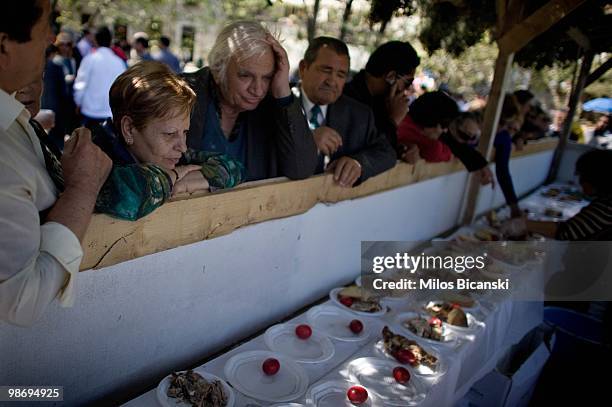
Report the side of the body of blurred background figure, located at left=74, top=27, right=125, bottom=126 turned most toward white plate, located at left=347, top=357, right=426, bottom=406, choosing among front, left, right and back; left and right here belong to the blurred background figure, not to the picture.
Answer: back

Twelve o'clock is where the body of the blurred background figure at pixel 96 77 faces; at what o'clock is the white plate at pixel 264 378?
The white plate is roughly at 6 o'clock from the blurred background figure.

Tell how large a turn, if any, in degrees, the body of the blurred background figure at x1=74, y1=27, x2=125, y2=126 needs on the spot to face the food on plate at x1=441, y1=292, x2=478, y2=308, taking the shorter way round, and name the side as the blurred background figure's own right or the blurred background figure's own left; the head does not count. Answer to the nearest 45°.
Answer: approximately 135° to the blurred background figure's own right

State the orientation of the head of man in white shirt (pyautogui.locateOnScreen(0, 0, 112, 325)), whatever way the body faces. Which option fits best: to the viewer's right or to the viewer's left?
to the viewer's right

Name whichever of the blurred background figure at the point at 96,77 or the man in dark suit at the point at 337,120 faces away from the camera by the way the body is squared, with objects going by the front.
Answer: the blurred background figure

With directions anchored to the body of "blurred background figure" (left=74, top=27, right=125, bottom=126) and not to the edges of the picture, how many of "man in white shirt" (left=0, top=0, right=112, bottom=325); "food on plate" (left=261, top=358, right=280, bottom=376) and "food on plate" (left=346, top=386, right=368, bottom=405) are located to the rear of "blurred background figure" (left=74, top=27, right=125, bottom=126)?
3

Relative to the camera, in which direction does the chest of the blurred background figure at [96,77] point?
away from the camera

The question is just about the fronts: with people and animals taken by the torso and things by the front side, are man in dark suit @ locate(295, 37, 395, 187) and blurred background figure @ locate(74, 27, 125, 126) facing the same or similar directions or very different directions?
very different directions

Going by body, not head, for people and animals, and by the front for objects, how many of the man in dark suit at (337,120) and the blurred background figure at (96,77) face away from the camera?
1
